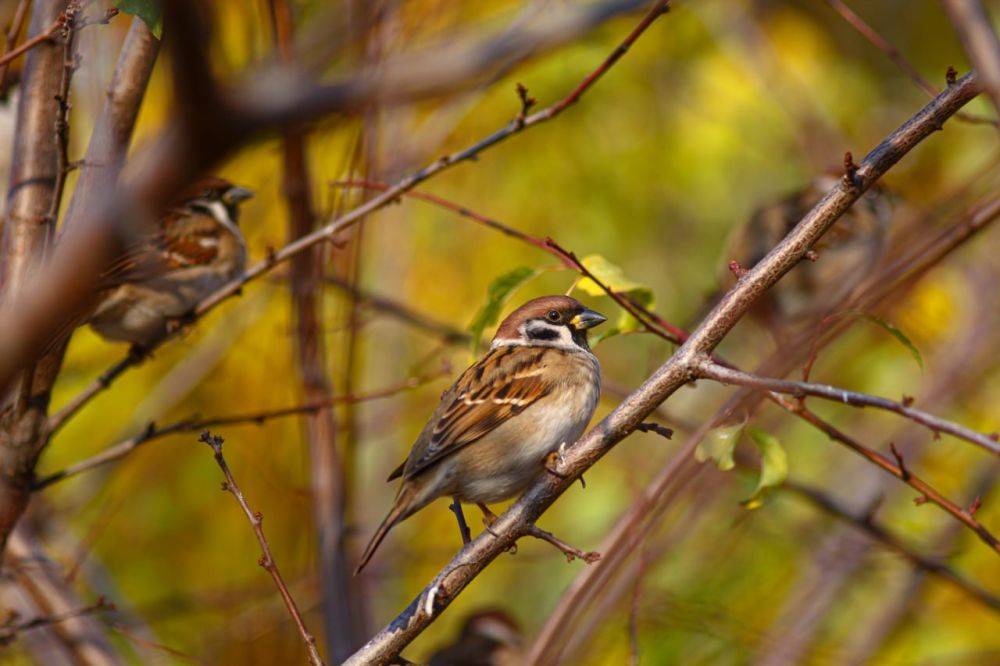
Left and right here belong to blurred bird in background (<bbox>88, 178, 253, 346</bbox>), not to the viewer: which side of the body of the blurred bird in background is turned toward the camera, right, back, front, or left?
right

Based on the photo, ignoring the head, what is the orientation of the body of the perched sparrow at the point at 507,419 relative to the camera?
to the viewer's right

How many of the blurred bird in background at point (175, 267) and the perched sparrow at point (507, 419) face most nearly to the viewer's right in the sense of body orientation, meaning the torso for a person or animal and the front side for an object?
2

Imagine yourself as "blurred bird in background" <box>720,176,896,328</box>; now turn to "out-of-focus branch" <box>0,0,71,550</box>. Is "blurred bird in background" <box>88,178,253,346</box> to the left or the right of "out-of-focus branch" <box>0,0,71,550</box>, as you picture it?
right

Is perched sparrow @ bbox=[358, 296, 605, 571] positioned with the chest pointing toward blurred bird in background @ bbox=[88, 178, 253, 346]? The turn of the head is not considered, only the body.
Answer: no

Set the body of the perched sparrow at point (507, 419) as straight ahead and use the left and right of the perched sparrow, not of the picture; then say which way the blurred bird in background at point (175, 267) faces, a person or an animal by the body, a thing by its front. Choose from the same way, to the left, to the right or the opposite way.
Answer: the same way
